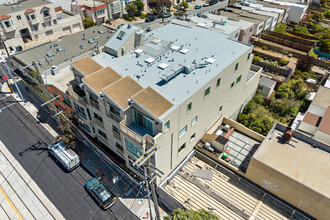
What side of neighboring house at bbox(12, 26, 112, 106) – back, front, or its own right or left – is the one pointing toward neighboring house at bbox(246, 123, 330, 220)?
left

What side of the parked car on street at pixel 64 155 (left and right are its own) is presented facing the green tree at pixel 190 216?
back

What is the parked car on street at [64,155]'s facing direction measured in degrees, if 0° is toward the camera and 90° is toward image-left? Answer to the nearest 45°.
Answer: approximately 135°

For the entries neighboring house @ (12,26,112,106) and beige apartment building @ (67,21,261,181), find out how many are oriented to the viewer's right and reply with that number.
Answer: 0

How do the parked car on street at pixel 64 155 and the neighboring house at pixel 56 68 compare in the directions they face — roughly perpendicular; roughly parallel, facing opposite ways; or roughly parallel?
roughly perpendicular

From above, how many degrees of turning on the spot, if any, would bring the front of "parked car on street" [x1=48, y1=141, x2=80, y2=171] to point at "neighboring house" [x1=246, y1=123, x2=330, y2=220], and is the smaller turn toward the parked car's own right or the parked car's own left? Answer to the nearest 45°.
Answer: approximately 180°

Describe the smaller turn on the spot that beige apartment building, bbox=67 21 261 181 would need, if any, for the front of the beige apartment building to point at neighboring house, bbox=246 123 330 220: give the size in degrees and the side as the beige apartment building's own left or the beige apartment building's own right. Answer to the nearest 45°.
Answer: approximately 90° to the beige apartment building's own left

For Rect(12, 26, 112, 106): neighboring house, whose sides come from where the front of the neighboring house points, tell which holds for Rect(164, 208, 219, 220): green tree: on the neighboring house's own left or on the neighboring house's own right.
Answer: on the neighboring house's own left

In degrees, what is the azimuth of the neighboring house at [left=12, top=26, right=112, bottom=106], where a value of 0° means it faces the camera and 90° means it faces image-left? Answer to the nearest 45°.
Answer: approximately 45°

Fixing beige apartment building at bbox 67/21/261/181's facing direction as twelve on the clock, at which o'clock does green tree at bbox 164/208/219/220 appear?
The green tree is roughly at 10 o'clock from the beige apartment building.

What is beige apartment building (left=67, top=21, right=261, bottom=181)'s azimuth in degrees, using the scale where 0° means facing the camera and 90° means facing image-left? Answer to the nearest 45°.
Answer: approximately 45°

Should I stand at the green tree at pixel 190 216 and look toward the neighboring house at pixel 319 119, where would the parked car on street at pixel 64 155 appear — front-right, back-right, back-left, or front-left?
back-left
